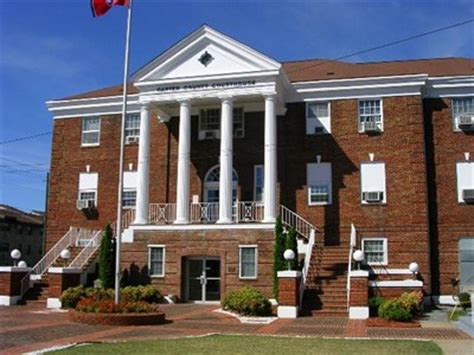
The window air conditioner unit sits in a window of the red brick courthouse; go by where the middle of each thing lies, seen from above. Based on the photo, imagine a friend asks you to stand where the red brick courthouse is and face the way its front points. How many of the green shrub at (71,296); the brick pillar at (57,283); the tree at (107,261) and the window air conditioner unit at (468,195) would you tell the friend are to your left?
1

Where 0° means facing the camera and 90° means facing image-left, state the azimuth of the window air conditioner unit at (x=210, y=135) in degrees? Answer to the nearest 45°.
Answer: approximately 0°

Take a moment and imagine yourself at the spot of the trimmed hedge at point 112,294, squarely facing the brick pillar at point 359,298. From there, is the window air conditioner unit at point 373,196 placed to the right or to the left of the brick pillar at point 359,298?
left

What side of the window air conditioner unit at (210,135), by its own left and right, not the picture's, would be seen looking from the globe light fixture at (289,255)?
front

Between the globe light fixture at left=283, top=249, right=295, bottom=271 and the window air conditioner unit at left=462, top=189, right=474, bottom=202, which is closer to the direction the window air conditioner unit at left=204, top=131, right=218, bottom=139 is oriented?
the globe light fixture

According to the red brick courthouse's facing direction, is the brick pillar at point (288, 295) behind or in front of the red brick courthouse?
in front

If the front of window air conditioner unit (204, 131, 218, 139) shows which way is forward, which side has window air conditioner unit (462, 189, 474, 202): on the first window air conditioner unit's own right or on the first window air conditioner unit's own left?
on the first window air conditioner unit's own left

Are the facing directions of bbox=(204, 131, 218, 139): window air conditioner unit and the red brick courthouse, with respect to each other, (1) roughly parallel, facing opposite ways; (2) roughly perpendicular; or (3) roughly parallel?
roughly parallel

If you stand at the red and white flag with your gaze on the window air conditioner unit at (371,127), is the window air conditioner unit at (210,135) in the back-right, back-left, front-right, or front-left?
front-left

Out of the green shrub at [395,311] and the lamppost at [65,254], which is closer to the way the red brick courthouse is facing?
the green shrub

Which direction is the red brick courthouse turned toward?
toward the camera

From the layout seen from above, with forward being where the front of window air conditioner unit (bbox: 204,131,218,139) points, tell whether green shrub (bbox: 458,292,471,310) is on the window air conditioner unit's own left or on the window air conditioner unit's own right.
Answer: on the window air conditioner unit's own left

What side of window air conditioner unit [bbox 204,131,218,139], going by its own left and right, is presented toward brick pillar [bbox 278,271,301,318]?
front

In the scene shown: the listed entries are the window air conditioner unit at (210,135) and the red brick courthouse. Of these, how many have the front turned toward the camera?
2
